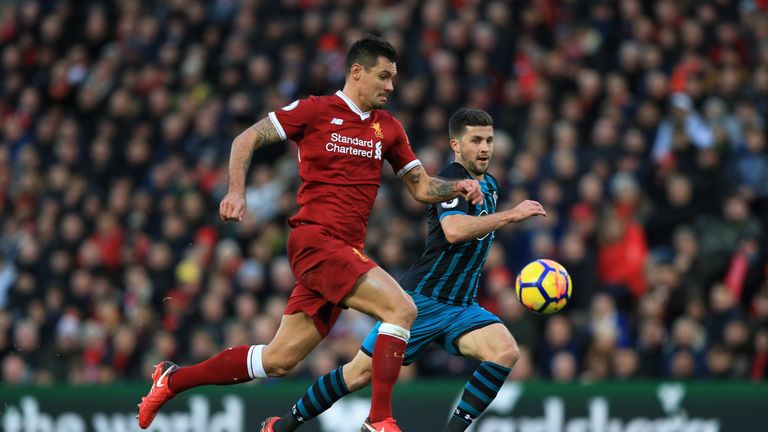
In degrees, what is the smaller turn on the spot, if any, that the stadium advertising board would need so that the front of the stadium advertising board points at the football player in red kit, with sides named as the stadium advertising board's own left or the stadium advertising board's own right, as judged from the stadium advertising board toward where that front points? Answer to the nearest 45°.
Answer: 0° — it already faces them

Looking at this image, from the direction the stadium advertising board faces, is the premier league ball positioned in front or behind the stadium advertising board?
in front

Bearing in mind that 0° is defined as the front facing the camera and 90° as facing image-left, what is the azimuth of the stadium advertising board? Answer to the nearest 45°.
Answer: approximately 0°

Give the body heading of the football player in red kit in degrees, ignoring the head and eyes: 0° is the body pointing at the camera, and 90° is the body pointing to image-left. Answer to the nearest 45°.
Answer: approximately 315°
